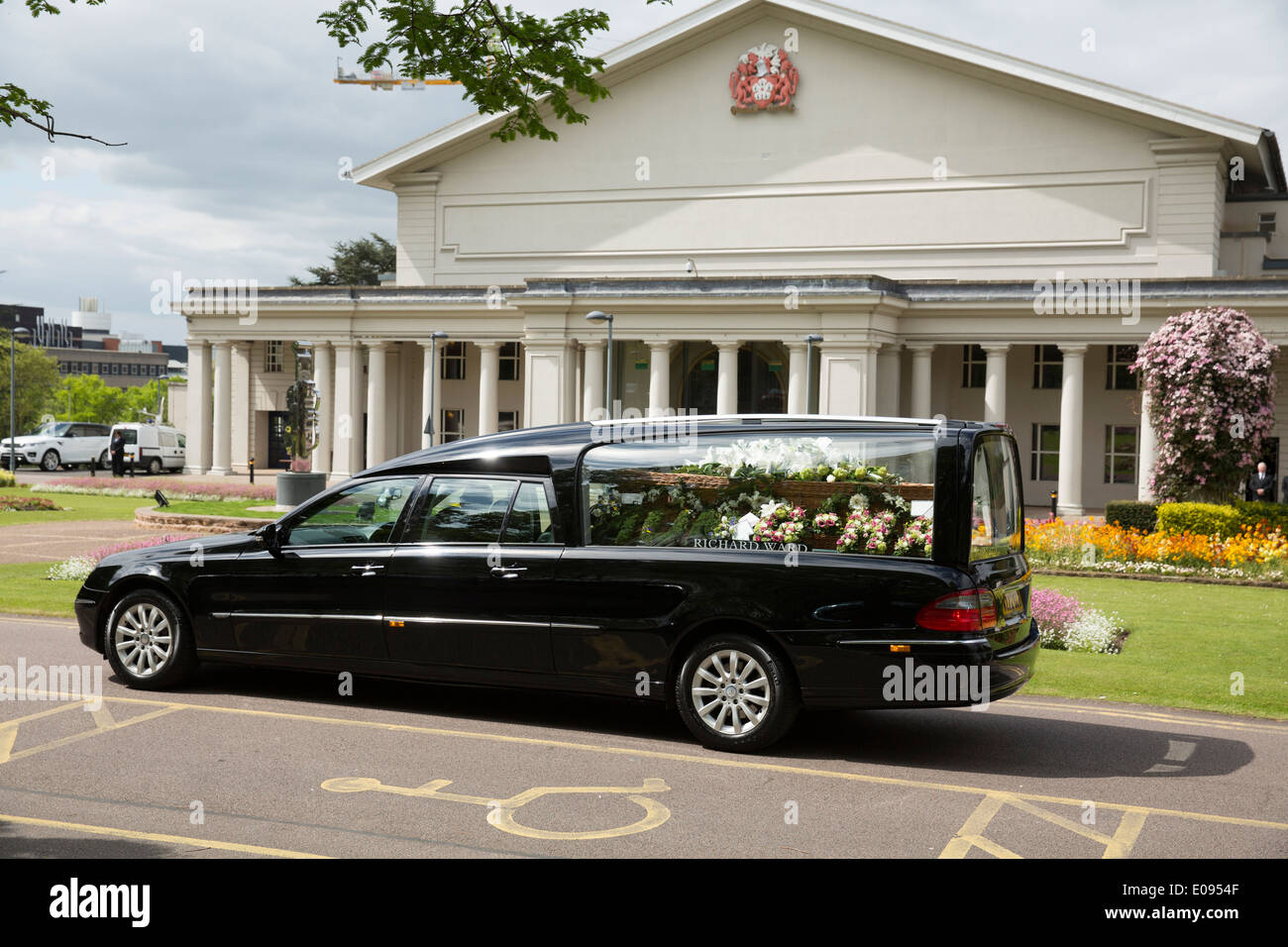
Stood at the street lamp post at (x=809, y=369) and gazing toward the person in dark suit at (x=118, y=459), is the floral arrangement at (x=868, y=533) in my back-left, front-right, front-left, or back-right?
back-left

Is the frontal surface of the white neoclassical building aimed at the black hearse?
yes

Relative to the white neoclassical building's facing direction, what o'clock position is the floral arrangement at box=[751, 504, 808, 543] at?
The floral arrangement is roughly at 12 o'clock from the white neoclassical building.

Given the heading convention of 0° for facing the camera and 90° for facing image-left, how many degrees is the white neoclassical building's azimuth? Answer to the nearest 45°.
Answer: approximately 0°

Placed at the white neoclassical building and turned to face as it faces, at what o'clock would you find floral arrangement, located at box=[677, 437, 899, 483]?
The floral arrangement is roughly at 12 o'clock from the white neoclassical building.
